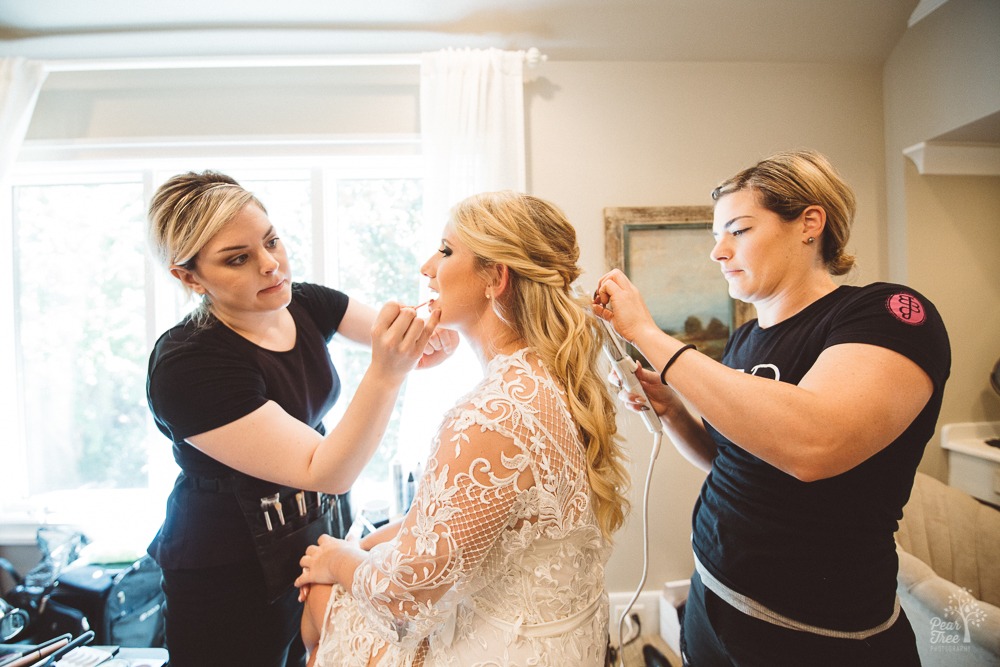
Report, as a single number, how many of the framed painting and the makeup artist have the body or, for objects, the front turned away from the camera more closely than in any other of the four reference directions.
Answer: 0

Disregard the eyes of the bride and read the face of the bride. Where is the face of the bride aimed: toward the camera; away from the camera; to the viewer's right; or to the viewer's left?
to the viewer's left

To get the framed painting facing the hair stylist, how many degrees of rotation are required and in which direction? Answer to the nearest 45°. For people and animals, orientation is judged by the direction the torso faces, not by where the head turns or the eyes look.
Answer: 0° — it already faces them

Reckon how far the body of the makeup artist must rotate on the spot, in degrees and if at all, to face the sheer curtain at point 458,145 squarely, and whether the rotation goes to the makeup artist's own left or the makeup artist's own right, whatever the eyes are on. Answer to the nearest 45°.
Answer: approximately 90° to the makeup artist's own left

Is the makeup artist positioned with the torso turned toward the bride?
yes

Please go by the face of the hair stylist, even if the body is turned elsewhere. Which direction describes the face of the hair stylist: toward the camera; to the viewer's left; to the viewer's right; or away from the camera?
to the viewer's left

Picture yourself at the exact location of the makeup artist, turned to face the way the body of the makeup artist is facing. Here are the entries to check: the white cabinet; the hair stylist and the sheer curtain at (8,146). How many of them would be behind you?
1

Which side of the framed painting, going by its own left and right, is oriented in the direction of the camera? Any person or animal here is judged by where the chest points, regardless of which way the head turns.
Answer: front

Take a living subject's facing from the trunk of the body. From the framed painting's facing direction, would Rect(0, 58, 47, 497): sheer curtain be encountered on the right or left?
on its right

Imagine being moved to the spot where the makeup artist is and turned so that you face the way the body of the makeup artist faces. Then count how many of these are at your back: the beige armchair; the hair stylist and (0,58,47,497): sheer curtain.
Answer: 1

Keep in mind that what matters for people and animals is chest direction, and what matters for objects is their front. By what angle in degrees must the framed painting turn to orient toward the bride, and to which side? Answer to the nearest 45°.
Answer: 0° — it already faces them

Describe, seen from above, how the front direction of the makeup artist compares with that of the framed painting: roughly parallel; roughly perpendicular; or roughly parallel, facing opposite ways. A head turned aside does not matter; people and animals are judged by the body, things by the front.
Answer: roughly perpendicular

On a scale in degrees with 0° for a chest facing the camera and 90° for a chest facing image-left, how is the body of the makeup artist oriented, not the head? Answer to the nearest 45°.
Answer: approximately 315°

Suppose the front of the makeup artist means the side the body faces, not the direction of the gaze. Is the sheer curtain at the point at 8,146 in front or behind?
behind

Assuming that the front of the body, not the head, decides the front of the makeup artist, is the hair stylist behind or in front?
in front
